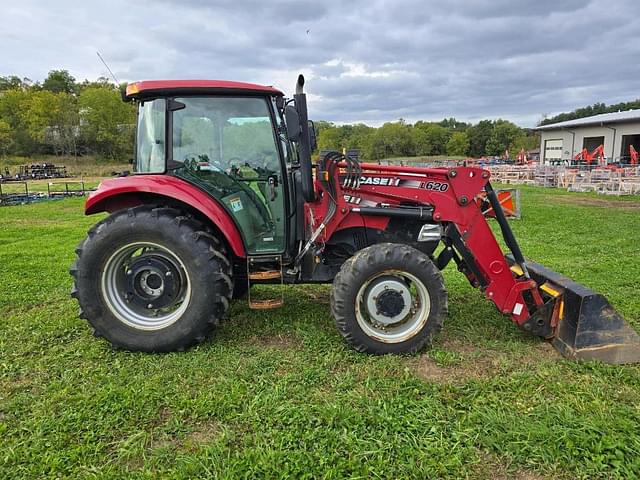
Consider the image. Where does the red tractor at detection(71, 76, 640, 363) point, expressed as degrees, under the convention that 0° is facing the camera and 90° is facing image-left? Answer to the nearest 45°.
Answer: approximately 270°

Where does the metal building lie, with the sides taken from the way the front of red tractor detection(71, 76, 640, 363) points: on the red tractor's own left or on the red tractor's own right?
on the red tractor's own left
